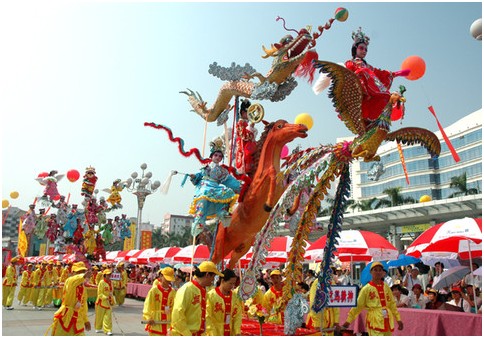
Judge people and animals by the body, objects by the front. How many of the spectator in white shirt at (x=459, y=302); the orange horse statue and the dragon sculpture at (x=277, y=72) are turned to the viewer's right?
2

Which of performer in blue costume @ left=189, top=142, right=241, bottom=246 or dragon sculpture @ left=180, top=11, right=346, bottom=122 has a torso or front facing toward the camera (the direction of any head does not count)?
the performer in blue costume

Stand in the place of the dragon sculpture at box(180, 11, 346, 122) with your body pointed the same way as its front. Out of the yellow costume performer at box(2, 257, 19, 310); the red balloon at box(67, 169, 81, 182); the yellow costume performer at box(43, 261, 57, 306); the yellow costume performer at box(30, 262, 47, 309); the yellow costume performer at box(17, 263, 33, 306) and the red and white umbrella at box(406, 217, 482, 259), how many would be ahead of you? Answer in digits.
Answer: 1

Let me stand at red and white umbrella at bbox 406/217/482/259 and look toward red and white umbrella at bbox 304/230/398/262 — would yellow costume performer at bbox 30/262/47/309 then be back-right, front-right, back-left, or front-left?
front-left

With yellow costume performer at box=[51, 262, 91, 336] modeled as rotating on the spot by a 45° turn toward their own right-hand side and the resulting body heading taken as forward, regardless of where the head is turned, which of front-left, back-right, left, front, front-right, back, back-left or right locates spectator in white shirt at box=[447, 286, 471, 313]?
left

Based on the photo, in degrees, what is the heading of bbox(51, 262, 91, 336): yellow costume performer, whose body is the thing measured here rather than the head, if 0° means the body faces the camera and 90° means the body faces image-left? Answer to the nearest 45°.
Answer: approximately 315°

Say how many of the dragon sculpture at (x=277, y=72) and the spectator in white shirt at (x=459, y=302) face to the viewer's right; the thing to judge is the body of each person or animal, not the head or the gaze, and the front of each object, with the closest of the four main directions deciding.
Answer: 1

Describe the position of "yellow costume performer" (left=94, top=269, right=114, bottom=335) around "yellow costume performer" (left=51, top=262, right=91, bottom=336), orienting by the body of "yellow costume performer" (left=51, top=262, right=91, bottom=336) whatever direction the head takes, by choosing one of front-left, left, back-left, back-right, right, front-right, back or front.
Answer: back-left

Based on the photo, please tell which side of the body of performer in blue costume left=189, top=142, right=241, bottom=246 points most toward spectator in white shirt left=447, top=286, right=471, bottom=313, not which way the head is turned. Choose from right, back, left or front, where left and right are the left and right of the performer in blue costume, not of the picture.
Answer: left

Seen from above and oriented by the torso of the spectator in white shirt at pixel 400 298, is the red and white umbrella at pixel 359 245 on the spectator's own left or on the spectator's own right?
on the spectator's own right

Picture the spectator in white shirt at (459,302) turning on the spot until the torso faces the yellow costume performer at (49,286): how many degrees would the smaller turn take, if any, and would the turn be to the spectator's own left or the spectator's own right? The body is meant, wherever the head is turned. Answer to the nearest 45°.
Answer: approximately 45° to the spectator's own right
